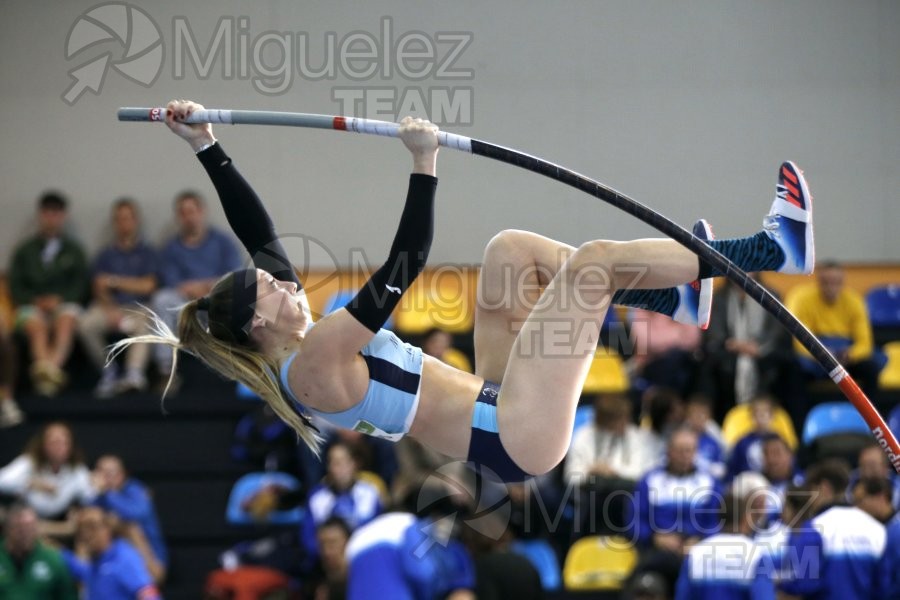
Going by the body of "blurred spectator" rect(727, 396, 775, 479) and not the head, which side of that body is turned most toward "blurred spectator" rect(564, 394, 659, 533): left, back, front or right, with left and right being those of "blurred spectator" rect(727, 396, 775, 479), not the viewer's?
right

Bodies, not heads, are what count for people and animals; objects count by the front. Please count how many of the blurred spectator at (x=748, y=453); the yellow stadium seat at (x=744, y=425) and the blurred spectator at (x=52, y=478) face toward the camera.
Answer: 3

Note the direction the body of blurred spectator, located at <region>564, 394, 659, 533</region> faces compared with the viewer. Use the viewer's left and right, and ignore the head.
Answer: facing the viewer

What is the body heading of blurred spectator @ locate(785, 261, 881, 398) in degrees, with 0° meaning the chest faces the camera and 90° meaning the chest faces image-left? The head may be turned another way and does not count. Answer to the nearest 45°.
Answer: approximately 0°

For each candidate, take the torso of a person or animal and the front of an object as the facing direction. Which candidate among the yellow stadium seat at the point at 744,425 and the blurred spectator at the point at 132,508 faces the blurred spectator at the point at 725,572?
the yellow stadium seat

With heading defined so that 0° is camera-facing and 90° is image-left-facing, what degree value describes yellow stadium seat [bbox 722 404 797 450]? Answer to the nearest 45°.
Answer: approximately 0°

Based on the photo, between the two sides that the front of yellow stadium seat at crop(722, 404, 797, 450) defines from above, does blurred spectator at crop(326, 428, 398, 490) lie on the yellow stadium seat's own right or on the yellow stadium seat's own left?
on the yellow stadium seat's own right

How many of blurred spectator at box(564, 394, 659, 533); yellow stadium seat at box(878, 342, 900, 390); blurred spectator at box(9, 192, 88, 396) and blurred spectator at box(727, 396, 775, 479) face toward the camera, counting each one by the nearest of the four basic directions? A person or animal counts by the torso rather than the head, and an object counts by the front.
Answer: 4

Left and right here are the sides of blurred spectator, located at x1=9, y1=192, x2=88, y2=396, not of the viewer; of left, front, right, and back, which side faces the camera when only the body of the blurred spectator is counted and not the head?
front

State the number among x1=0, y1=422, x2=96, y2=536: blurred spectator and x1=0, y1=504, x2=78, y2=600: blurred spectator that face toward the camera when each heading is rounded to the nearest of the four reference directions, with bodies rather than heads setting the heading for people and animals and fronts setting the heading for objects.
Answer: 2
